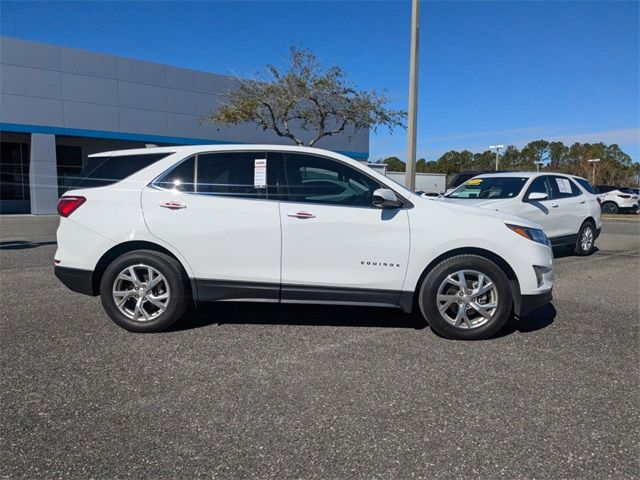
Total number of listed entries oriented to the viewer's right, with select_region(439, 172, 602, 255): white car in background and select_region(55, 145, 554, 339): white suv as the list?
1

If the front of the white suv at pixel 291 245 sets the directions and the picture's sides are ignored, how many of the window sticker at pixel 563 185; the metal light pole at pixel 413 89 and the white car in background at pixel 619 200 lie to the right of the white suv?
0

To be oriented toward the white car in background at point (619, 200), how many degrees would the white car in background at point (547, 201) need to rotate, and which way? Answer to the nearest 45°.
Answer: approximately 135° to its right

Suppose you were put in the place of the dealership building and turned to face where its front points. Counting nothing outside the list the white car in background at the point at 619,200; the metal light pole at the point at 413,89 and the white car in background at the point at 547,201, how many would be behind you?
0

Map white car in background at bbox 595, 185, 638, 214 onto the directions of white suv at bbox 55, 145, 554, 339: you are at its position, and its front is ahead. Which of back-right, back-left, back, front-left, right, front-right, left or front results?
front-left

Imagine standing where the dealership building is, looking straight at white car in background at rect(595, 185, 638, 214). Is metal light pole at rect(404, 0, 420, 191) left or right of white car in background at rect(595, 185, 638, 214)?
right

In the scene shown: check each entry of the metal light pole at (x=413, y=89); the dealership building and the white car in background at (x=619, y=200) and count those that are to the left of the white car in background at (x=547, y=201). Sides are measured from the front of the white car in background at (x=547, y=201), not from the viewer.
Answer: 0

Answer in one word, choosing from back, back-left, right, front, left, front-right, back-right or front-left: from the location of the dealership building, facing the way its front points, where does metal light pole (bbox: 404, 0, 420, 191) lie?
front

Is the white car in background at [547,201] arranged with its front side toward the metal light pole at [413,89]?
no

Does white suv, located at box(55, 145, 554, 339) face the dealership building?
no

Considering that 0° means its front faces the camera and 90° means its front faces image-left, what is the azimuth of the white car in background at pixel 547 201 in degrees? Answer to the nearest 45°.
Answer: approximately 45°

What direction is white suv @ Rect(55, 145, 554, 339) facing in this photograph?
to the viewer's right

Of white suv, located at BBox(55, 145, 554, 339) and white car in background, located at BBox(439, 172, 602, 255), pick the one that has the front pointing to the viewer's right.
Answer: the white suv

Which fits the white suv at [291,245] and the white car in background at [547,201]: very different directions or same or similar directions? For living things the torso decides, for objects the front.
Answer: very different directions

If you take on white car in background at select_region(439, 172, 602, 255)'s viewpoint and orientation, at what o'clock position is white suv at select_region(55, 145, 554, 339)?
The white suv is roughly at 11 o'clock from the white car in background.

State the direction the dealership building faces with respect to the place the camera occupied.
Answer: facing the viewer and to the right of the viewer
